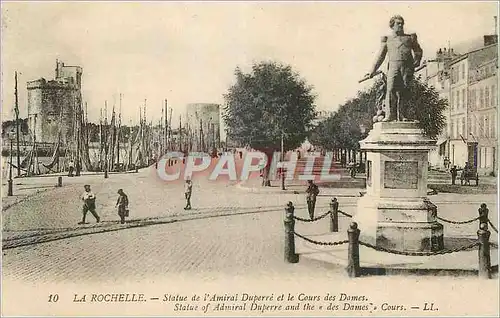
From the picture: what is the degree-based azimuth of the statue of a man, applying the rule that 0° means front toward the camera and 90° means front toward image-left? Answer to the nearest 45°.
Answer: approximately 0°

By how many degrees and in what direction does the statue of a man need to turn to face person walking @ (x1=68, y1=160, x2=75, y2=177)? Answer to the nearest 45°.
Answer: approximately 90° to its right

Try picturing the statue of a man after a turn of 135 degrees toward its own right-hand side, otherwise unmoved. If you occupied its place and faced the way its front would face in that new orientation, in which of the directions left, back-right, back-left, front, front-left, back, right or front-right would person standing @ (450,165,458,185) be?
front-right

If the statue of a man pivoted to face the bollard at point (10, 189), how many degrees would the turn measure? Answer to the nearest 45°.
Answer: approximately 90° to its right

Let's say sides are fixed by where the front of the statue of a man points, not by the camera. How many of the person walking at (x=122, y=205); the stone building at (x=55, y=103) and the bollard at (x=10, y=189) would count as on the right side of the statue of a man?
3

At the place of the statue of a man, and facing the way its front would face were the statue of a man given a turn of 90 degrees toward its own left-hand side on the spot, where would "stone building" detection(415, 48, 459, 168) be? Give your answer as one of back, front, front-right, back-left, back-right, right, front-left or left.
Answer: left
